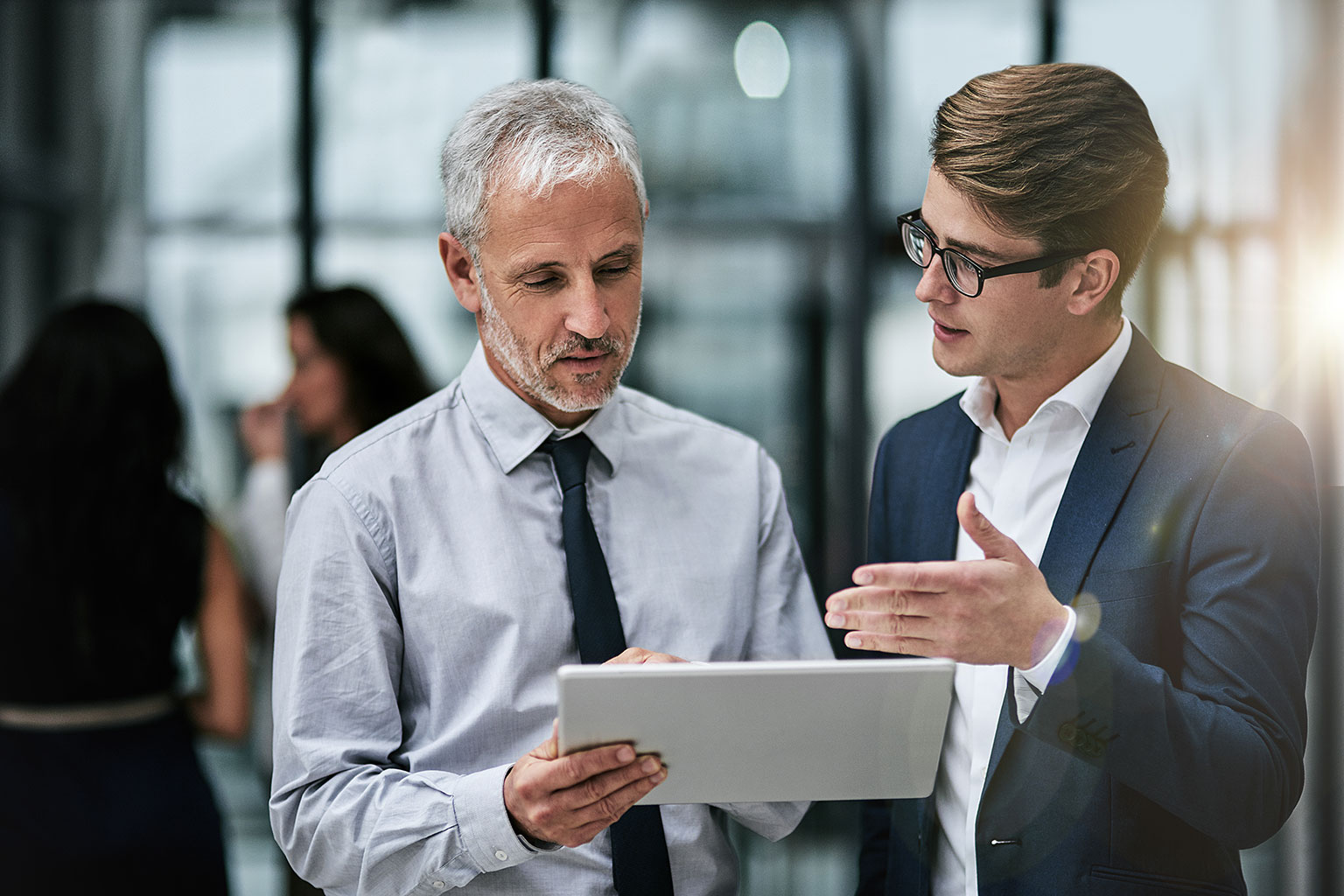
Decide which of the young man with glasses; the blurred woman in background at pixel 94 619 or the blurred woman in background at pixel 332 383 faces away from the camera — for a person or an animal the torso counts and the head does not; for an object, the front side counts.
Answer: the blurred woman in background at pixel 94 619

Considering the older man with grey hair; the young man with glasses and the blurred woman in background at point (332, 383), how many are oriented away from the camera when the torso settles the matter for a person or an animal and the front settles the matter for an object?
0

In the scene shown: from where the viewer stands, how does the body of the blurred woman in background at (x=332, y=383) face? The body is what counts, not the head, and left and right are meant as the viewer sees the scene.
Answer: facing to the left of the viewer

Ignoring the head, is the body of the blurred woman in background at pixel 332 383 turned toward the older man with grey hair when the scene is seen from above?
no

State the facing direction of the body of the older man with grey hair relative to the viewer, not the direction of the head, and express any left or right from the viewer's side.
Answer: facing the viewer and to the right of the viewer

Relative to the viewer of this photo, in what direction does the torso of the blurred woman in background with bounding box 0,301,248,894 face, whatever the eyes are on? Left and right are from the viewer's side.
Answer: facing away from the viewer

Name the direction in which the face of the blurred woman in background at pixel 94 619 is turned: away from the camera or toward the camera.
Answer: away from the camera

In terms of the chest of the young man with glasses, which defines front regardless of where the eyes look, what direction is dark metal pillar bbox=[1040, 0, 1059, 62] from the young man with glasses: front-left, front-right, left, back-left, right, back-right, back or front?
back-right

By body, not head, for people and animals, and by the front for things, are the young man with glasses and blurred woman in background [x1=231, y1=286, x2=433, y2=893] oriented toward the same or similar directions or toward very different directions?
same or similar directions

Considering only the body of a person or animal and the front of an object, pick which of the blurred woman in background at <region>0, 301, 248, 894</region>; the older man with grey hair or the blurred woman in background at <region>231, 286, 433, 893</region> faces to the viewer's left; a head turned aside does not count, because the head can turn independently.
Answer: the blurred woman in background at <region>231, 286, 433, 893</region>

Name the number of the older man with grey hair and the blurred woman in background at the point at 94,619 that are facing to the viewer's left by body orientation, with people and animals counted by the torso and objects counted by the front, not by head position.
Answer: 0

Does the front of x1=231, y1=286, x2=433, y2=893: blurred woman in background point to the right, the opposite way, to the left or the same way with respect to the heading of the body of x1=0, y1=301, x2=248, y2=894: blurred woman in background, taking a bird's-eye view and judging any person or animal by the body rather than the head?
to the left

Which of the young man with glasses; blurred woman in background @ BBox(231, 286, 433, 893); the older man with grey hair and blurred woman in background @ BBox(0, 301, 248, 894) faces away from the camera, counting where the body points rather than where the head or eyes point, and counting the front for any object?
blurred woman in background @ BBox(0, 301, 248, 894)

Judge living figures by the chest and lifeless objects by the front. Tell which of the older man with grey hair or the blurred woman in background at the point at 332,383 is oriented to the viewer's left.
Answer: the blurred woman in background

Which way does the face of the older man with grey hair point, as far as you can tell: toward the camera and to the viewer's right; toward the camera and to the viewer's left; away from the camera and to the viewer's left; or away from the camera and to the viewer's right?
toward the camera and to the viewer's right

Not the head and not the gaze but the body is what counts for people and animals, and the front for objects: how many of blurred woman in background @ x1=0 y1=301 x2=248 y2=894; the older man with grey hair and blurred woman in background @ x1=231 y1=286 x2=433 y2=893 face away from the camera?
1
